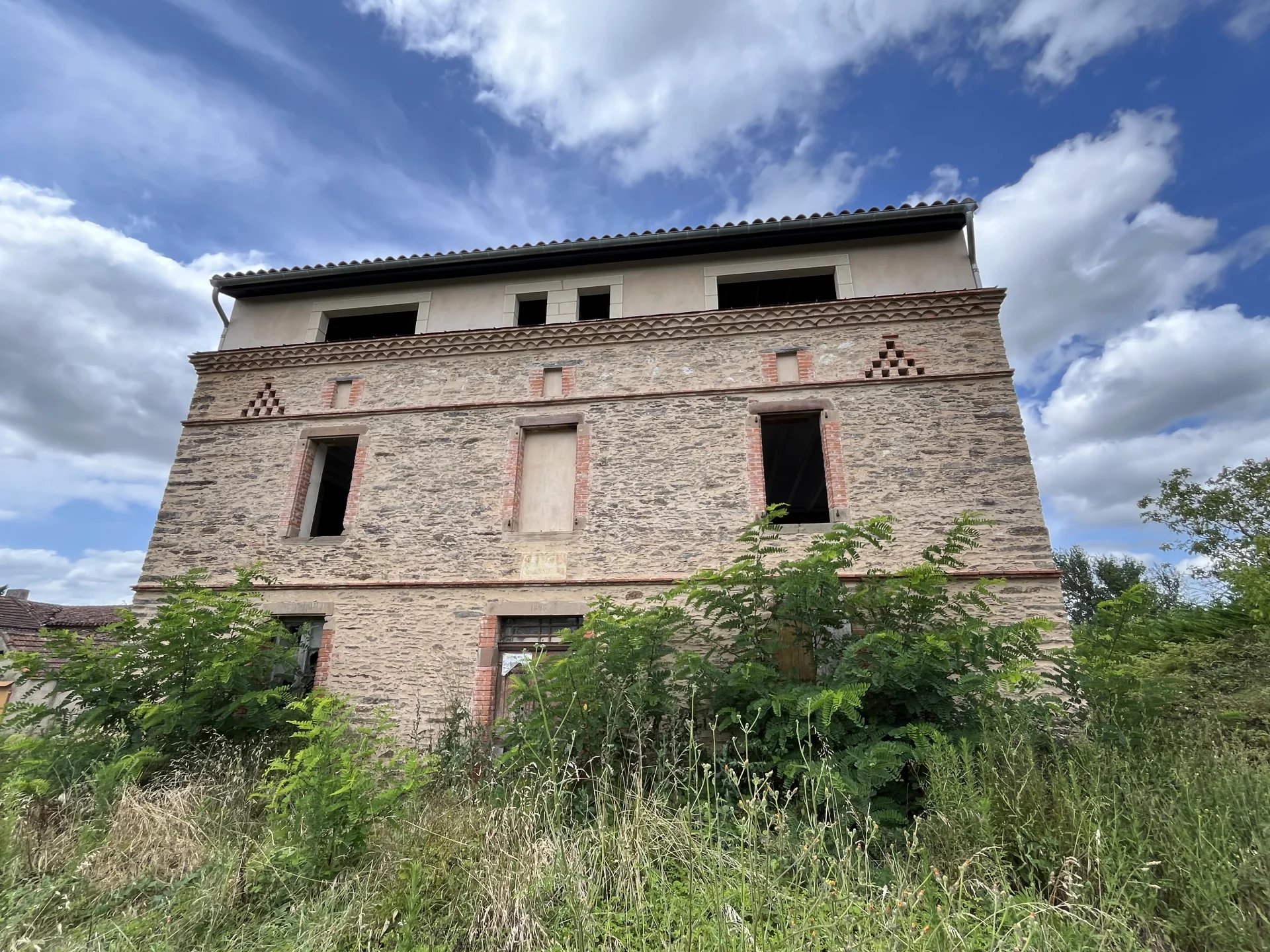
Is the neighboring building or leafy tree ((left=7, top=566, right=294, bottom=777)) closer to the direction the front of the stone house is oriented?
the leafy tree

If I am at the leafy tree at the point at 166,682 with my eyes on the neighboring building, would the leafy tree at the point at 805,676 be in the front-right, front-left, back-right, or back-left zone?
back-right

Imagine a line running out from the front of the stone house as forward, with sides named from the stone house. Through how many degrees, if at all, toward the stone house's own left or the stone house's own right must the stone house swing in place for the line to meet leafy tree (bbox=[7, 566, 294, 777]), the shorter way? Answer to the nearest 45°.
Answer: approximately 90° to the stone house's own right

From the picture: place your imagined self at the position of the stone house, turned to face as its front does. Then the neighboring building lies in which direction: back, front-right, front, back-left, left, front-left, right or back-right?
back-right

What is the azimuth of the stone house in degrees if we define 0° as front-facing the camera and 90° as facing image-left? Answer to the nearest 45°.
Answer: approximately 0°

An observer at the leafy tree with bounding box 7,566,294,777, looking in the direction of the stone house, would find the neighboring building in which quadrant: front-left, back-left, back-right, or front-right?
back-left
